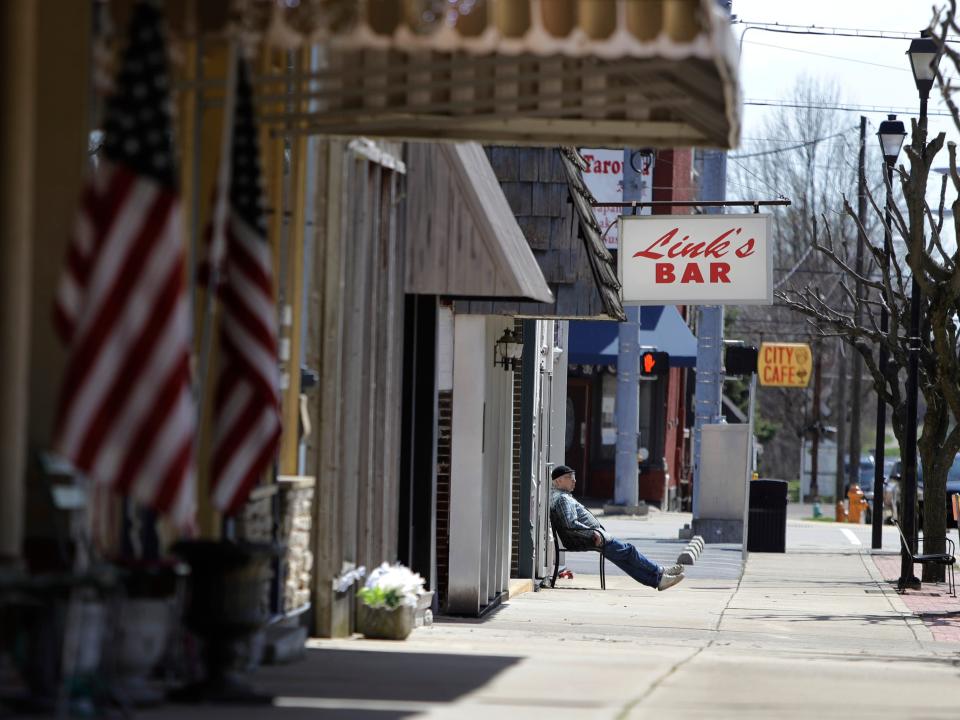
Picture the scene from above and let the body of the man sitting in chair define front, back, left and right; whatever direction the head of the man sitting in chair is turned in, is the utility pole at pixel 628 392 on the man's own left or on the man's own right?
on the man's own left

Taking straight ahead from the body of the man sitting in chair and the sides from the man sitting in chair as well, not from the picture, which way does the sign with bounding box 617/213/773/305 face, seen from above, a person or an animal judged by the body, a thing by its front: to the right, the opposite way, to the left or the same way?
to the right

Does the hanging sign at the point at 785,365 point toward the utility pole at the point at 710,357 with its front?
yes

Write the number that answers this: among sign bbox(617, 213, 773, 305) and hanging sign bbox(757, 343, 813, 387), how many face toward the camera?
2

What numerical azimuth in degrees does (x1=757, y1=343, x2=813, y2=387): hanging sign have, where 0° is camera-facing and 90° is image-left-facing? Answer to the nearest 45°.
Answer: approximately 0°

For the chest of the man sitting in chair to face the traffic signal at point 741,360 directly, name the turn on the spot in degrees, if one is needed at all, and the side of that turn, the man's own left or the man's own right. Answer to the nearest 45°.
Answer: approximately 90° to the man's own left

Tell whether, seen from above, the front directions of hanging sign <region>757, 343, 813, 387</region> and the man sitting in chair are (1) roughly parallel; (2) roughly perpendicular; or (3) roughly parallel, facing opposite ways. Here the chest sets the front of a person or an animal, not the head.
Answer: roughly perpendicular

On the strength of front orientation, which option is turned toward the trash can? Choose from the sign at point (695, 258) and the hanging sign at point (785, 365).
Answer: the hanging sign

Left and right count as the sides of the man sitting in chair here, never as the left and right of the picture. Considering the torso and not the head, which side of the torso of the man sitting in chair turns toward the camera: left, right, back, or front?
right

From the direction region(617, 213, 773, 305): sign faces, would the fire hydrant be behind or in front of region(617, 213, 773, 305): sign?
behind
